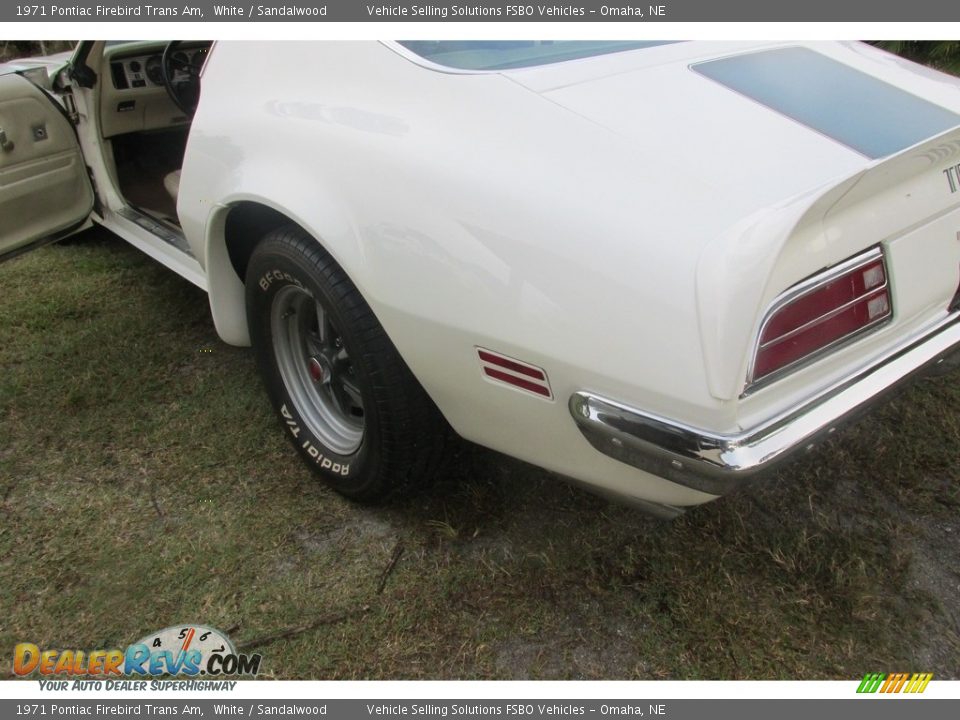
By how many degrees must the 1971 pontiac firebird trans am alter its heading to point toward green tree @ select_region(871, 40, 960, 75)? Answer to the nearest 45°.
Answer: approximately 90° to its right

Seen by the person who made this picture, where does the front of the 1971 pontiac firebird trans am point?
facing away from the viewer and to the left of the viewer
